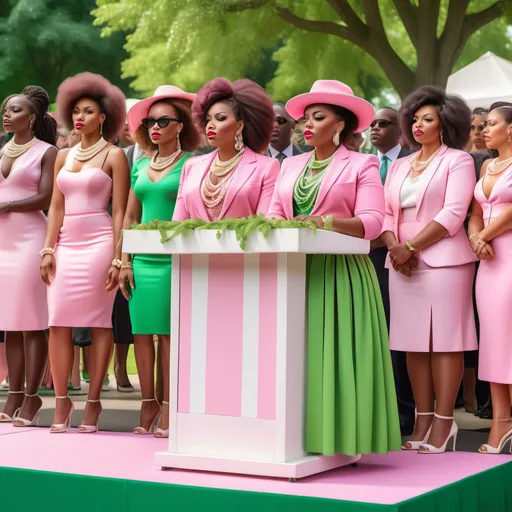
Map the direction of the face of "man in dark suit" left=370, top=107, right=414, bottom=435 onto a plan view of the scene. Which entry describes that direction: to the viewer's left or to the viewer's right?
to the viewer's left

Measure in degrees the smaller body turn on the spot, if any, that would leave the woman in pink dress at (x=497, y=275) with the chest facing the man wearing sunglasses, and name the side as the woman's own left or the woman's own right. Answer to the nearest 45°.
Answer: approximately 90° to the woman's own right

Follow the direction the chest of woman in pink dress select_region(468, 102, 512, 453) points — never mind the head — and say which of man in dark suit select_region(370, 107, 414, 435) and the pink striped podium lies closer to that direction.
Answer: the pink striped podium

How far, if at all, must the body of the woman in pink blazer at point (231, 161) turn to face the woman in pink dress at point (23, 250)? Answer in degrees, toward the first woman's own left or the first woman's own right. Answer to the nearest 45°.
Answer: approximately 90° to the first woman's own right

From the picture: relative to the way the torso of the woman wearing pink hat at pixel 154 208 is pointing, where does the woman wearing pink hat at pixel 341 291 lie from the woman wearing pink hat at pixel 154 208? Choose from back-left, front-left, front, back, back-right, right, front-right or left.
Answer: left

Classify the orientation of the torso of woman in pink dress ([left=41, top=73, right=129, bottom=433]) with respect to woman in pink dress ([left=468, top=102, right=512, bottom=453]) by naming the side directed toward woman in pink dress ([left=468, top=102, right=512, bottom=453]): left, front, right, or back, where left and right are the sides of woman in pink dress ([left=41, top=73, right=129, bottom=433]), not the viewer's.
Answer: left

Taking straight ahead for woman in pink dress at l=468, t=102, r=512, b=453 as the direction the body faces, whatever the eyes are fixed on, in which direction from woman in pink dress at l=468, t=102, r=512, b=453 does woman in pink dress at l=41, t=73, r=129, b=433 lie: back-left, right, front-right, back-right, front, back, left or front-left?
front-right

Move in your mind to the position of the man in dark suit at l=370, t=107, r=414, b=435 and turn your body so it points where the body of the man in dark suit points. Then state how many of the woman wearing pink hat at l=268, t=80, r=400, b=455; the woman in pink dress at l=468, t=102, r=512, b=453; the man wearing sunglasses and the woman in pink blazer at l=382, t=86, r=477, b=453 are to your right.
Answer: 1

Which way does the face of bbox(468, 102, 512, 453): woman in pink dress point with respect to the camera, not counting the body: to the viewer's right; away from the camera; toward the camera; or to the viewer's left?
to the viewer's left

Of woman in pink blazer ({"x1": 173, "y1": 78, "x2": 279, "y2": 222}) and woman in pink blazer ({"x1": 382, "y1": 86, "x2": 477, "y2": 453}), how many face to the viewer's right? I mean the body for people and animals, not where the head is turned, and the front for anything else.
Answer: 0

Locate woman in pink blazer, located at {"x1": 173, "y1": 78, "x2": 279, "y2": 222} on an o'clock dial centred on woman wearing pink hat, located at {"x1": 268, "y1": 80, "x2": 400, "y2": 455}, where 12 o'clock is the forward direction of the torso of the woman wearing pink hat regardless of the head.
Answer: The woman in pink blazer is roughly at 3 o'clock from the woman wearing pink hat.

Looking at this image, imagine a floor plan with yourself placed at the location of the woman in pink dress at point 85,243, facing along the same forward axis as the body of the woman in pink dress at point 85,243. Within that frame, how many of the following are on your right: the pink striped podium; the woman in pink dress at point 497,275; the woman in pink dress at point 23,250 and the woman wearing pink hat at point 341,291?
1

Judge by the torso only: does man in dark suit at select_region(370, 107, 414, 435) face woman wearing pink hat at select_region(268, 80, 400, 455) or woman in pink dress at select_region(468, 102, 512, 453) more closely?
the woman wearing pink hat
